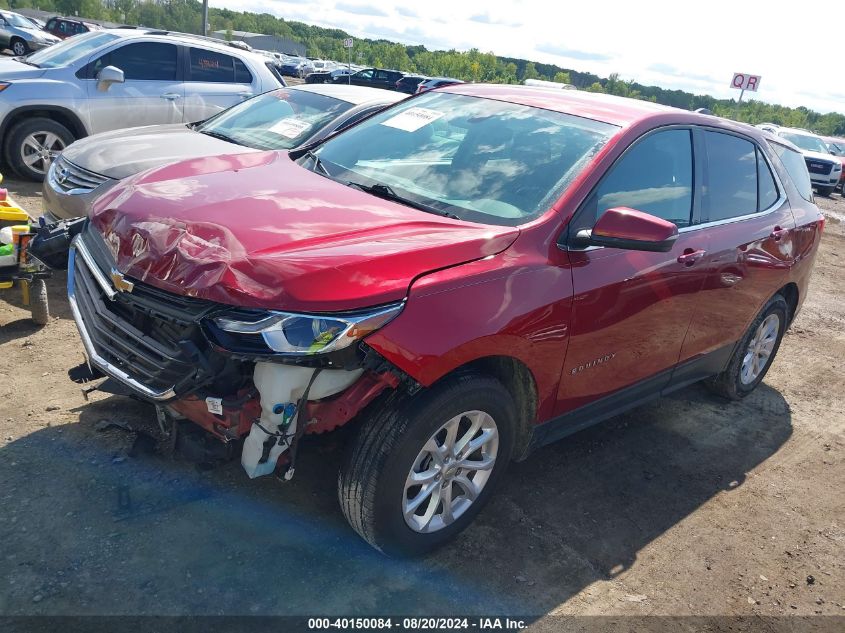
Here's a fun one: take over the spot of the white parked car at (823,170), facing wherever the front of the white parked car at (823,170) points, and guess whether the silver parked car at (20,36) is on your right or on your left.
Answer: on your right

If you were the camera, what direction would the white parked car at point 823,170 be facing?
facing the viewer and to the right of the viewer

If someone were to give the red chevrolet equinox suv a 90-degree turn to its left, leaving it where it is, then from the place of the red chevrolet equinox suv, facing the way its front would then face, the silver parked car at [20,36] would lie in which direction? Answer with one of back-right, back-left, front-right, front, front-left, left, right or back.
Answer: back

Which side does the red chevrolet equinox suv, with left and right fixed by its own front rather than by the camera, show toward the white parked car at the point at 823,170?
back

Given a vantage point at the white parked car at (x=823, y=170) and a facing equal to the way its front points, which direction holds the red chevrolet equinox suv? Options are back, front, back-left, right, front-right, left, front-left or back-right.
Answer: front-right

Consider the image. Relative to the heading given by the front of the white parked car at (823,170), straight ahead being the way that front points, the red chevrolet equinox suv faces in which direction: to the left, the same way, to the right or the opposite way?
to the right
